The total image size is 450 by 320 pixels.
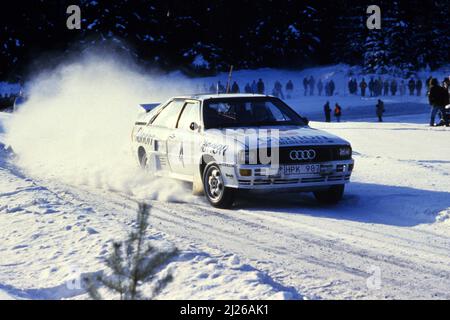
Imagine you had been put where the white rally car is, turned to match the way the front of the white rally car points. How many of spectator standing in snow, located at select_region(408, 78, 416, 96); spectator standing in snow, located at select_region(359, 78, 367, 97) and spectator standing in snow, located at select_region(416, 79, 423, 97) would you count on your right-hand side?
0

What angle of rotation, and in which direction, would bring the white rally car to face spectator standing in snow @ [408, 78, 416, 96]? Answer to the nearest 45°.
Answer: approximately 135° to its left

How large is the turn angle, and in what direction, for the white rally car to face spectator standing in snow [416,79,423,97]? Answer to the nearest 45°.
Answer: approximately 135° to its left

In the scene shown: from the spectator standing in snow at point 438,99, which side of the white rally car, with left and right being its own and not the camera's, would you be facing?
left

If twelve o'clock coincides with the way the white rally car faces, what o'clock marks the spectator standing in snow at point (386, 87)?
The spectator standing in snow is roughly at 8 o'clock from the white rally car.

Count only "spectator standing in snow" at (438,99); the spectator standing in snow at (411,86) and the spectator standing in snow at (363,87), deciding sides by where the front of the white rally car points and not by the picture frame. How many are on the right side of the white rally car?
0

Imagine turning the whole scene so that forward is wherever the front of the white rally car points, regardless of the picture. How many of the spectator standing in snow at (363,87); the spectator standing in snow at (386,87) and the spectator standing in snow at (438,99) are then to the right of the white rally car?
0

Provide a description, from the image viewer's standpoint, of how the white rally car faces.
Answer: facing the viewer and to the right of the viewer
